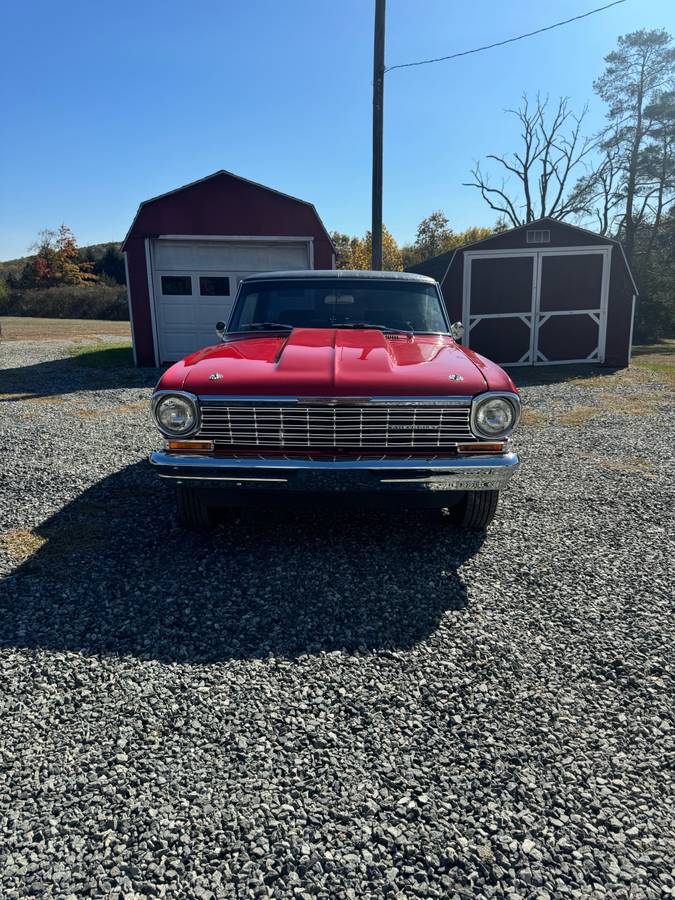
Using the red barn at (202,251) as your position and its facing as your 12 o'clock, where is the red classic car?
The red classic car is roughly at 12 o'clock from the red barn.

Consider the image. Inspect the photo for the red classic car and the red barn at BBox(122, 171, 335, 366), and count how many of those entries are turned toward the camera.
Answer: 2

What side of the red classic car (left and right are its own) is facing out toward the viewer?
front

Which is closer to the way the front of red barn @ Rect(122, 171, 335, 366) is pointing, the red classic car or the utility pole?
the red classic car

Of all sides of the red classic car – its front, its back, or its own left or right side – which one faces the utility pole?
back

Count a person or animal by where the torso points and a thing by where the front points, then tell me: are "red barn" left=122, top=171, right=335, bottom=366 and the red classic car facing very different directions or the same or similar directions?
same or similar directions

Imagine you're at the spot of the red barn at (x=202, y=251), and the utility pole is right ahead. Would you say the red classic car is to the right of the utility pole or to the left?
right

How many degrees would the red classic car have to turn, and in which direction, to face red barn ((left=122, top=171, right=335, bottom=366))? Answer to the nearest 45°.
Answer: approximately 180°

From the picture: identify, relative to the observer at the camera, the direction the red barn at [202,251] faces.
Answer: facing the viewer
